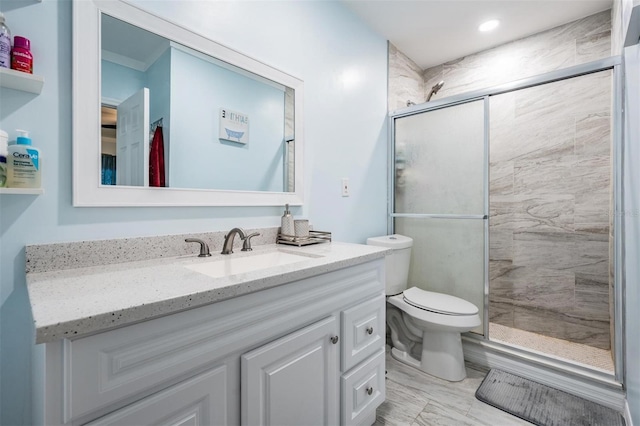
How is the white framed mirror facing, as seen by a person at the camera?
facing the viewer and to the right of the viewer

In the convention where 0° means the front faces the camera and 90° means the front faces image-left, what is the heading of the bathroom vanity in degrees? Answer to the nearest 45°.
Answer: approximately 315°

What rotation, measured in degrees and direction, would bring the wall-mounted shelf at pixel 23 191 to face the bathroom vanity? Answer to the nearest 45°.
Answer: approximately 45° to its left

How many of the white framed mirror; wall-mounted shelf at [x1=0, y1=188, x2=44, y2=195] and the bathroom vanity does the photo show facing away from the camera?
0

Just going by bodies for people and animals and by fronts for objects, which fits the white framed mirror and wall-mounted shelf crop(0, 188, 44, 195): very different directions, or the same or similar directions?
same or similar directions

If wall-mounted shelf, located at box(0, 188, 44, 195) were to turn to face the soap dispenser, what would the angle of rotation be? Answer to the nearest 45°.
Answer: approximately 90° to its left

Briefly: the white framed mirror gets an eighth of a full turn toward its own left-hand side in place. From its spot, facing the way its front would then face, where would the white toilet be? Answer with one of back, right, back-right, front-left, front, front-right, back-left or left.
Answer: front

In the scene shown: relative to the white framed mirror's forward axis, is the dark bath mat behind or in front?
in front

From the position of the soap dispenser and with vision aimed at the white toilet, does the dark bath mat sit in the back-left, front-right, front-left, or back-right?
front-right

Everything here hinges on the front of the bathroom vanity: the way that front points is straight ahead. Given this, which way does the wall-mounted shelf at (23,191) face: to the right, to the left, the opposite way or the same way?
the same way

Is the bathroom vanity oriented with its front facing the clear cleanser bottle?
no

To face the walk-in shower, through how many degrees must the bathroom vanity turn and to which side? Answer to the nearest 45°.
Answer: approximately 45° to its left

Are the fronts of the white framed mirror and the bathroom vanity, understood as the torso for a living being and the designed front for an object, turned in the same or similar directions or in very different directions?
same or similar directions

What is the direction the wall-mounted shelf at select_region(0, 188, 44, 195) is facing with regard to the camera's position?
facing the viewer
